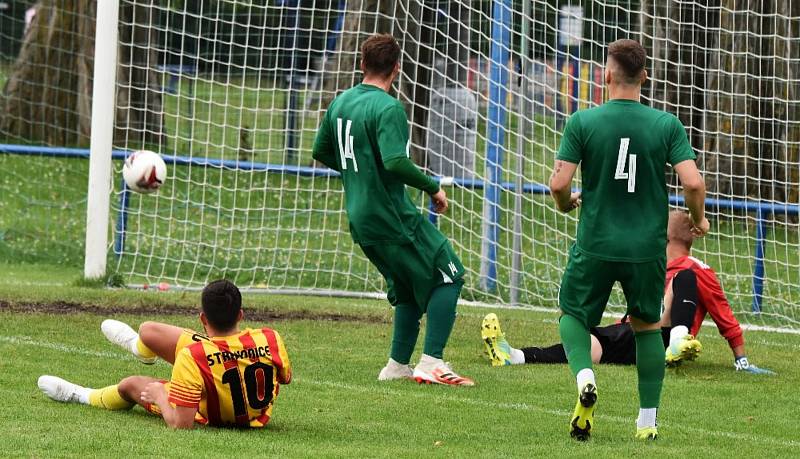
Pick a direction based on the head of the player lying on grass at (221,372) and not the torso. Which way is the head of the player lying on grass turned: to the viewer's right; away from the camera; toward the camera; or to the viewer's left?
away from the camera

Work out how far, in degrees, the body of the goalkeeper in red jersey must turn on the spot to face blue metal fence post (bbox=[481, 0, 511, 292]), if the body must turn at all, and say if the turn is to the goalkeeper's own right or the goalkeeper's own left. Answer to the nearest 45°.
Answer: approximately 90° to the goalkeeper's own right

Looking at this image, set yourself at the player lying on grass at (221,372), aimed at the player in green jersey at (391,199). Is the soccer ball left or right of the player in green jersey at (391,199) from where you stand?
left

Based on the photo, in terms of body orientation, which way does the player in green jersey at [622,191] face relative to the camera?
away from the camera

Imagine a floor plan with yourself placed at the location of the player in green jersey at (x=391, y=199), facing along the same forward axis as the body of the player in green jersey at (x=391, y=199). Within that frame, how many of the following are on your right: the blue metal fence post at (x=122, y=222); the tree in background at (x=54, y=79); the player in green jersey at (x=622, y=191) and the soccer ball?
1

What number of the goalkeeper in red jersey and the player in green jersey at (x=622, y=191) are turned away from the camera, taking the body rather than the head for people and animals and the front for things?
1

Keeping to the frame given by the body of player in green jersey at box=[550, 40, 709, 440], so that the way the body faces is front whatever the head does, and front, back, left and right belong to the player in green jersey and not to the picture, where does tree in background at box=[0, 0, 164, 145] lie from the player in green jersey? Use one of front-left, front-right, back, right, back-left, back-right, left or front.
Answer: front-left

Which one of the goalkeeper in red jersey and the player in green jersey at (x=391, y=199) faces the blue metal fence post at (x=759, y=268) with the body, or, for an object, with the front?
the player in green jersey

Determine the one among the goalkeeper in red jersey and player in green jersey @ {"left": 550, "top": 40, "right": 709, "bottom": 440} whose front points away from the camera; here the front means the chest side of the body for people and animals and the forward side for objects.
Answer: the player in green jersey

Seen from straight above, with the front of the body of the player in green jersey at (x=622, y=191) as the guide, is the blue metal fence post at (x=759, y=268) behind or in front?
in front

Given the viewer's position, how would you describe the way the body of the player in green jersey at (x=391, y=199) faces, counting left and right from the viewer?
facing away from the viewer and to the right of the viewer

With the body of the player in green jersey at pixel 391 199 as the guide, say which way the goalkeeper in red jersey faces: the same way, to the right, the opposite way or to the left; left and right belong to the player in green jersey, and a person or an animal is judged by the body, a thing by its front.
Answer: the opposite way

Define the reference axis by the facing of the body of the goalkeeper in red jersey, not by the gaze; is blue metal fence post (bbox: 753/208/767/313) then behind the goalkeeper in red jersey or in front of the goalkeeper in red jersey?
behind

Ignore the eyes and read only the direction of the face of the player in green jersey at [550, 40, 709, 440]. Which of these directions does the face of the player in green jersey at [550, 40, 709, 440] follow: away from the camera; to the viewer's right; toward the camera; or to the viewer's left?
away from the camera

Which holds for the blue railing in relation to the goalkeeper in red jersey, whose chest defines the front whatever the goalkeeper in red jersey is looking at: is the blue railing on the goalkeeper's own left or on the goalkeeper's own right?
on the goalkeeper's own right

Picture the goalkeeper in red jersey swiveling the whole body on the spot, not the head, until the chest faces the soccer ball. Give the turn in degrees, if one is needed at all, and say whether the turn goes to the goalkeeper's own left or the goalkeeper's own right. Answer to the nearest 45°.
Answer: approximately 45° to the goalkeeper's own right
